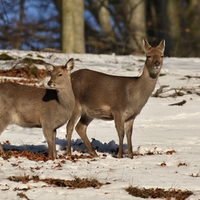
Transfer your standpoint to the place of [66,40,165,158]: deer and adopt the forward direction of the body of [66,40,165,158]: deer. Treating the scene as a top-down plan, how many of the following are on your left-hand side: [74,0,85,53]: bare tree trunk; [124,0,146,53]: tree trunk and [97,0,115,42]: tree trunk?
3

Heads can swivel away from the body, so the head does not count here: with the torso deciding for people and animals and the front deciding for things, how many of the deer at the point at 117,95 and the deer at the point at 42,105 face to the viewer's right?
2

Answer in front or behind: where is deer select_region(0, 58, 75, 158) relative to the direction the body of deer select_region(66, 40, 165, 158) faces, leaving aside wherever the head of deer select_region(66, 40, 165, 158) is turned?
behind

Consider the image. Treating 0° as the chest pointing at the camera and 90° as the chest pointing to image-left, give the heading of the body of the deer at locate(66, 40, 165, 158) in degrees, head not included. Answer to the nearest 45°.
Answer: approximately 270°

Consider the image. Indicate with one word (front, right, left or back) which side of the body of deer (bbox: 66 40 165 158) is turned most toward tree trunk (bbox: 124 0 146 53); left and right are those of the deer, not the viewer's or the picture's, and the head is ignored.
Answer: left

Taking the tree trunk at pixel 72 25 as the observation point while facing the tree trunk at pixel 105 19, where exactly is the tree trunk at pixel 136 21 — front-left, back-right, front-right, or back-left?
front-right

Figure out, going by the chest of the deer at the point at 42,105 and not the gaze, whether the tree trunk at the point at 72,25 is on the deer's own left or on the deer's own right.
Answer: on the deer's own left

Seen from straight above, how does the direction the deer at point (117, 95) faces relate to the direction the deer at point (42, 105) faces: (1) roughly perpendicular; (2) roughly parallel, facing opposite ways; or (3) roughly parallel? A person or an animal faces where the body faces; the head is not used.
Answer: roughly parallel

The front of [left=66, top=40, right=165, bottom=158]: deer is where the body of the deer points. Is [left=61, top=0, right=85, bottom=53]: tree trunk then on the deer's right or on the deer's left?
on the deer's left

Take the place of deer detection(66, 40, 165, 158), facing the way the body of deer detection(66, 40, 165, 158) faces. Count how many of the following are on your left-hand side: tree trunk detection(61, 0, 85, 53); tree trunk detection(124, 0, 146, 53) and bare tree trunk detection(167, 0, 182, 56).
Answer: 3

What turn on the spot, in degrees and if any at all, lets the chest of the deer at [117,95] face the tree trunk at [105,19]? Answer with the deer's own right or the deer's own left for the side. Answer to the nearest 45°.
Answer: approximately 90° to the deer's own left

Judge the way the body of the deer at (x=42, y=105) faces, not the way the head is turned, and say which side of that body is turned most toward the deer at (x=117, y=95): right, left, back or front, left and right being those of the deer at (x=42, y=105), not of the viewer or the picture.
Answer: front

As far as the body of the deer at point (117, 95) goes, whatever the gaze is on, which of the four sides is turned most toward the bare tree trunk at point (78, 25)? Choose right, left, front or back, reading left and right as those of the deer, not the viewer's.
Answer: left

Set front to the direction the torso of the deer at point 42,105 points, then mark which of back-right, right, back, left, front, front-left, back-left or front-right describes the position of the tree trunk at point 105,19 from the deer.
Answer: left

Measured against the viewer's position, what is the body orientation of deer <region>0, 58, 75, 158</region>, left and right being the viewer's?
facing to the right of the viewer
